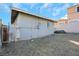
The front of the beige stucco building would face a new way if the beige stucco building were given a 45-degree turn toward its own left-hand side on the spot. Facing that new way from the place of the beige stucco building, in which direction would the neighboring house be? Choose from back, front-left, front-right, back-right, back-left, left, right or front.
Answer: front

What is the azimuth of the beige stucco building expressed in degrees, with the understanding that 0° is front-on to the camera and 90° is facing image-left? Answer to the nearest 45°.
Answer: approximately 315°
